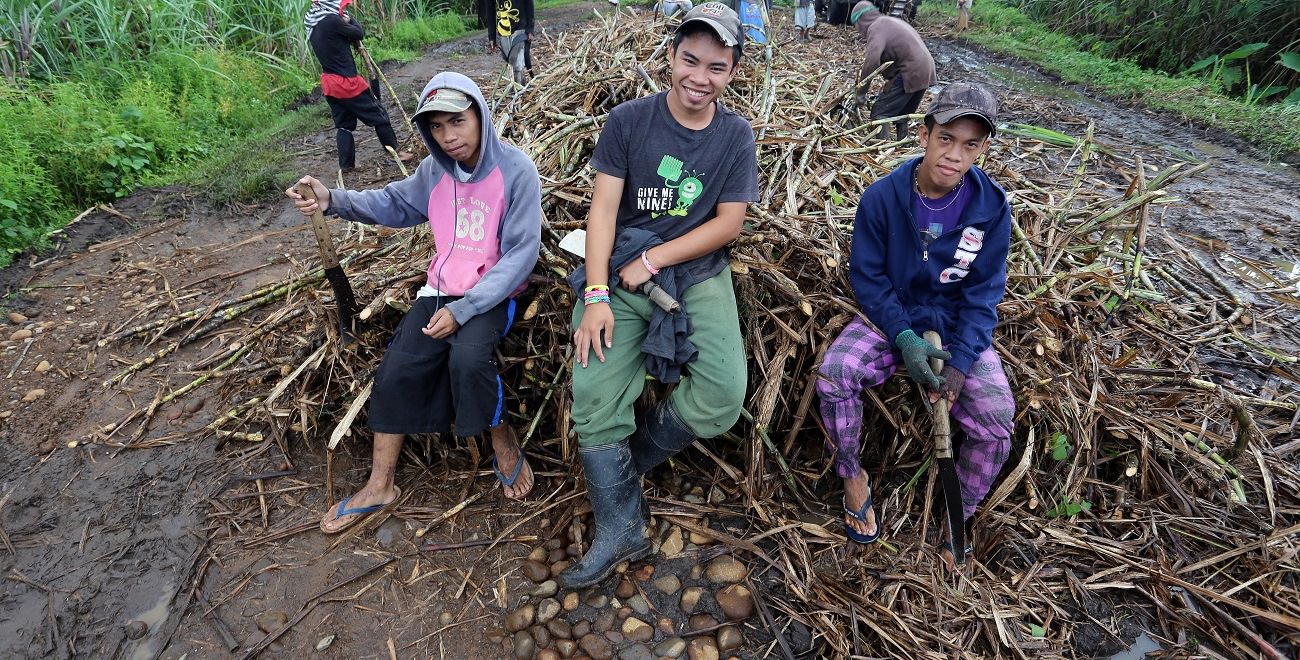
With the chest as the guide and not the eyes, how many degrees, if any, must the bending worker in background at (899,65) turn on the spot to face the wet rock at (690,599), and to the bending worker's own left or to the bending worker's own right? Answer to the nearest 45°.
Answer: approximately 90° to the bending worker's own left

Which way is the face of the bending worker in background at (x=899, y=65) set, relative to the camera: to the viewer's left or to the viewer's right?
to the viewer's left

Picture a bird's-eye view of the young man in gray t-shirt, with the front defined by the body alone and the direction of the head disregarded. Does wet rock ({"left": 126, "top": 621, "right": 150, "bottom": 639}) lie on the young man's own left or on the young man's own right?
on the young man's own right

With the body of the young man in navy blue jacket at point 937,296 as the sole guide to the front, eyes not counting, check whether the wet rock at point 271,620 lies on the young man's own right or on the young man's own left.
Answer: on the young man's own right

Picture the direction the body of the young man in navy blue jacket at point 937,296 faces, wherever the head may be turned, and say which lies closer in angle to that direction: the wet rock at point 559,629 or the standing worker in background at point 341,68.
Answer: the wet rock

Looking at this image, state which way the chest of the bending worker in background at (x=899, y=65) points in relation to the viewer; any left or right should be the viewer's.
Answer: facing to the left of the viewer
